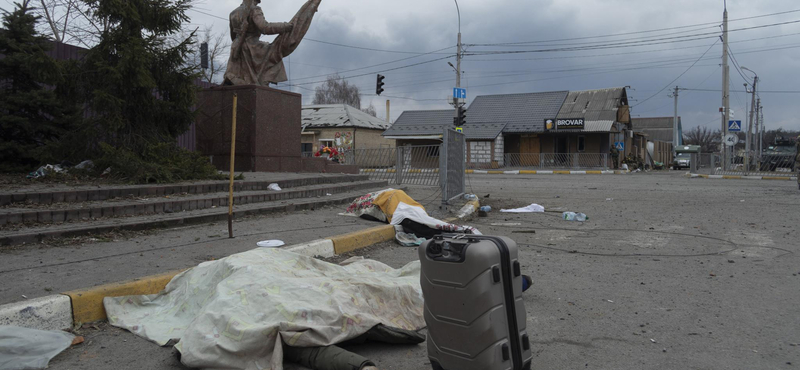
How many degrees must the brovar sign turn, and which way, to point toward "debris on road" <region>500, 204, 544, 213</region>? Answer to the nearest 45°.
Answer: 0° — it already faces it

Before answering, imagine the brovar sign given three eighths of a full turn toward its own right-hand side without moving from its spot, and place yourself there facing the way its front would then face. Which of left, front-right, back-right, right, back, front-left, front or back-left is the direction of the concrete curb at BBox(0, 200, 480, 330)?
back-left

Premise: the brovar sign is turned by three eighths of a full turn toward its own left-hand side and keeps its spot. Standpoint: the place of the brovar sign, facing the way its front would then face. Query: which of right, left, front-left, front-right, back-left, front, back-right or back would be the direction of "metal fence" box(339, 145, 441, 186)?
back-right

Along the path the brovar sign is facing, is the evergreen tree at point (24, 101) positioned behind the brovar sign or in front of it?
in front

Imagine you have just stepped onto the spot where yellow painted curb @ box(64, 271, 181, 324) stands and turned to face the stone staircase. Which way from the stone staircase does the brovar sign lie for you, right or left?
right

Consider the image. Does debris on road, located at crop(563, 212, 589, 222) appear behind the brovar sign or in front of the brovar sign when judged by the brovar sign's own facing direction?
in front

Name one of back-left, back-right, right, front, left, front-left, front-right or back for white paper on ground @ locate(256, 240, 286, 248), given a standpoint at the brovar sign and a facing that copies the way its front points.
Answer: front

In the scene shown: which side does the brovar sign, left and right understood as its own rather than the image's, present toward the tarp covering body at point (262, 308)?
front

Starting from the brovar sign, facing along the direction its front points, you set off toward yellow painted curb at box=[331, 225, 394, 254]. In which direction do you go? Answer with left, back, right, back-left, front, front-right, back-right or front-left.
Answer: front

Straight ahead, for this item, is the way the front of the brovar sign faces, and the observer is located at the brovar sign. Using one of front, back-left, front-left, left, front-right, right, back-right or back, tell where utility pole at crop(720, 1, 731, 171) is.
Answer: front-left

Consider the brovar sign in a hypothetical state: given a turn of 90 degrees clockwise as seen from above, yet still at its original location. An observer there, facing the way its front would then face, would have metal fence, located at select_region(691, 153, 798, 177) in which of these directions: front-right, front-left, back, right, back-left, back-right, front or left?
back-left

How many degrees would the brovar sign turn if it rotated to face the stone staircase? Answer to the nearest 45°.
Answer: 0° — it already faces it

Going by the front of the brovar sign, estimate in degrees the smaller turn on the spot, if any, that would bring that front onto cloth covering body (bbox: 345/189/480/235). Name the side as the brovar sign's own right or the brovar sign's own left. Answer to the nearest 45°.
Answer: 0° — it already faces it

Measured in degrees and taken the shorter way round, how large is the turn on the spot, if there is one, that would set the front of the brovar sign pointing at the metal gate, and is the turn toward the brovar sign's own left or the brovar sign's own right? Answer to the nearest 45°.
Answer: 0° — it already faces it

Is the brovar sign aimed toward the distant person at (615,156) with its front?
no

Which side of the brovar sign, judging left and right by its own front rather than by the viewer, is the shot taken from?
front
